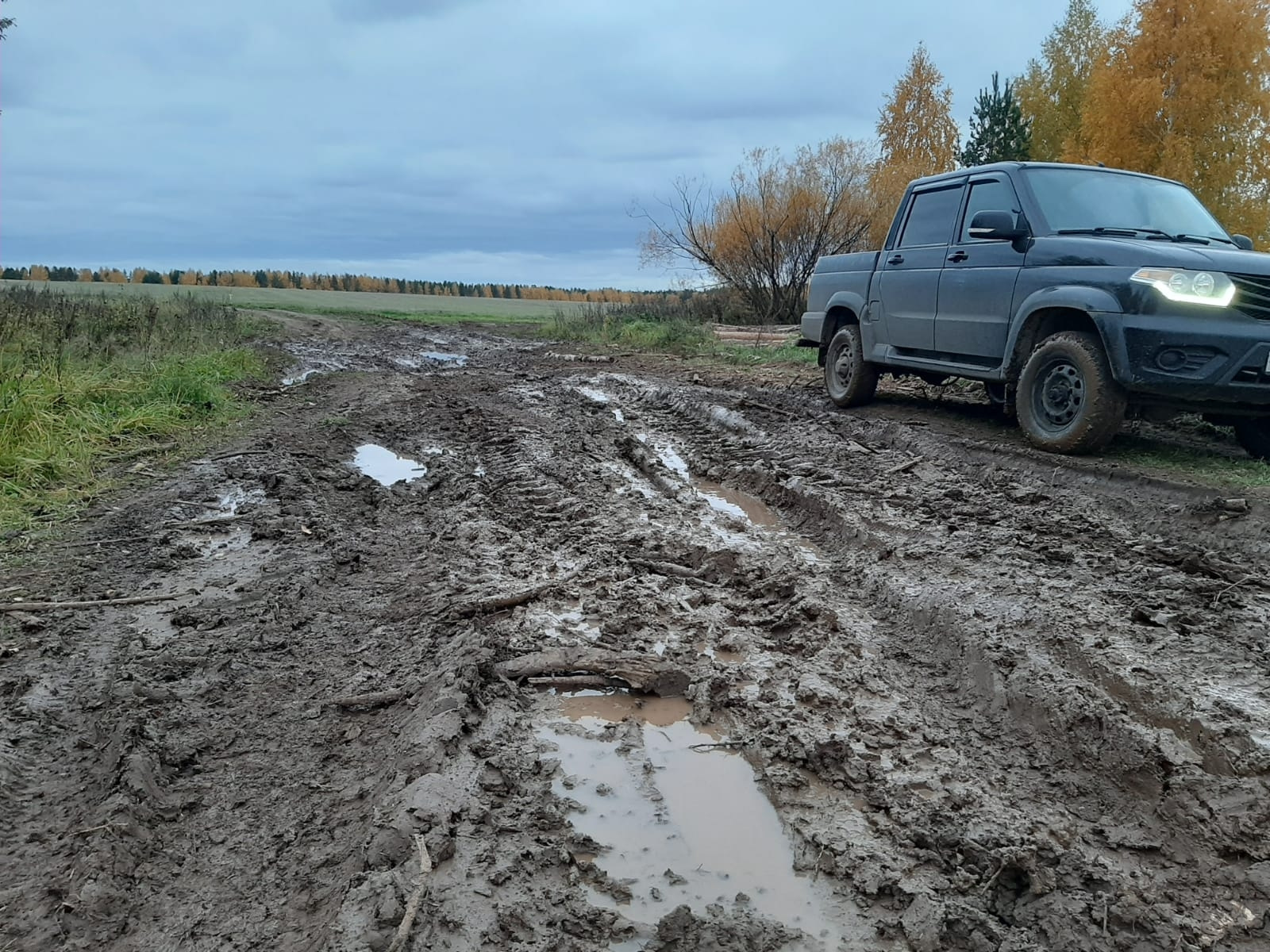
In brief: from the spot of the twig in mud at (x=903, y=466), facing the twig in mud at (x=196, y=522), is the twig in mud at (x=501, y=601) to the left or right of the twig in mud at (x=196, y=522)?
left

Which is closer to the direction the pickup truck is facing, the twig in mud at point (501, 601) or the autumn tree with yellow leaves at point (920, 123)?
the twig in mud

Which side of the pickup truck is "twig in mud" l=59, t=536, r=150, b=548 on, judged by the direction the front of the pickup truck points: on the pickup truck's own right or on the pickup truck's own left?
on the pickup truck's own right

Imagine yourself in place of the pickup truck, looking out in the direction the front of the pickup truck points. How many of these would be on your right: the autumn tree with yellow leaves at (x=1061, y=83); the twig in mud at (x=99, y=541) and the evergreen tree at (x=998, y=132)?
1

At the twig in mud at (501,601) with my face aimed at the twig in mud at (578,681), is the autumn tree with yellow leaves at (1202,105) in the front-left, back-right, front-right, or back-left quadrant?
back-left

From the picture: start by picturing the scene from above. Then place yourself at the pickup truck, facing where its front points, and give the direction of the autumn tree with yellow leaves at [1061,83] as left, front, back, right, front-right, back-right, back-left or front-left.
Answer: back-left

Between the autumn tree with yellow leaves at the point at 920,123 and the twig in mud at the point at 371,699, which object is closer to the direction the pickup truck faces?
the twig in mud

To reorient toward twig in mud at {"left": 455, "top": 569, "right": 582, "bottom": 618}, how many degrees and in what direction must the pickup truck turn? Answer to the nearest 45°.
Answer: approximately 90° to its right

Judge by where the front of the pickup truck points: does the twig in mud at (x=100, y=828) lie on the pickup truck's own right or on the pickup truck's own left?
on the pickup truck's own right

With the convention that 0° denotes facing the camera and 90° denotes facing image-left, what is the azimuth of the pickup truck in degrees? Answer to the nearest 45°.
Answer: approximately 315°

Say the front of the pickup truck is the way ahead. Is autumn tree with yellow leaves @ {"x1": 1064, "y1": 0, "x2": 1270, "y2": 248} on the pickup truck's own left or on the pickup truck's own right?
on the pickup truck's own left

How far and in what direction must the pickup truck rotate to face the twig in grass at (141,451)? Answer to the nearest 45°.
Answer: approximately 135° to its right

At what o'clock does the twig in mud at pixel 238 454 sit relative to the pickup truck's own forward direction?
The twig in mud is roughly at 4 o'clock from the pickup truck.

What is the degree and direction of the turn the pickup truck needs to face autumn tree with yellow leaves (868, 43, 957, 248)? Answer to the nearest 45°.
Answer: approximately 135° to its left

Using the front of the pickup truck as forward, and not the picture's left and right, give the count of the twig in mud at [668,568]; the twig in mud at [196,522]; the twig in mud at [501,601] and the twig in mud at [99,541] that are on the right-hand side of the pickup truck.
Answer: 4

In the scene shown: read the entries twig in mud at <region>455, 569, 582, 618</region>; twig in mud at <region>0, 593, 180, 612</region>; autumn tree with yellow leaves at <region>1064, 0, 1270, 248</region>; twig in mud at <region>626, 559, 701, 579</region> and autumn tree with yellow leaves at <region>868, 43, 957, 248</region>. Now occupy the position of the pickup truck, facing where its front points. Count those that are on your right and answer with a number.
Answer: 3
